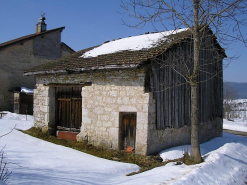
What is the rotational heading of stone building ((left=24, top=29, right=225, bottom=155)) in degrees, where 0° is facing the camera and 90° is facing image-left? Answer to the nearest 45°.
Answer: approximately 45°

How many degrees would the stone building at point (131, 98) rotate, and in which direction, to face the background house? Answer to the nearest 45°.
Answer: approximately 90° to its right
